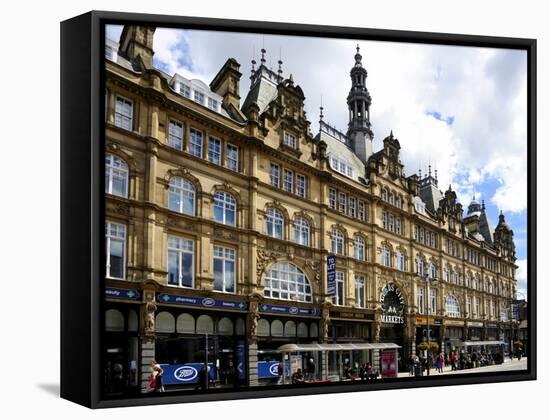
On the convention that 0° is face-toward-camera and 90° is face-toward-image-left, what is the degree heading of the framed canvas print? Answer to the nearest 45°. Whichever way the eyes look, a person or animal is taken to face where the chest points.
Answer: approximately 315°
